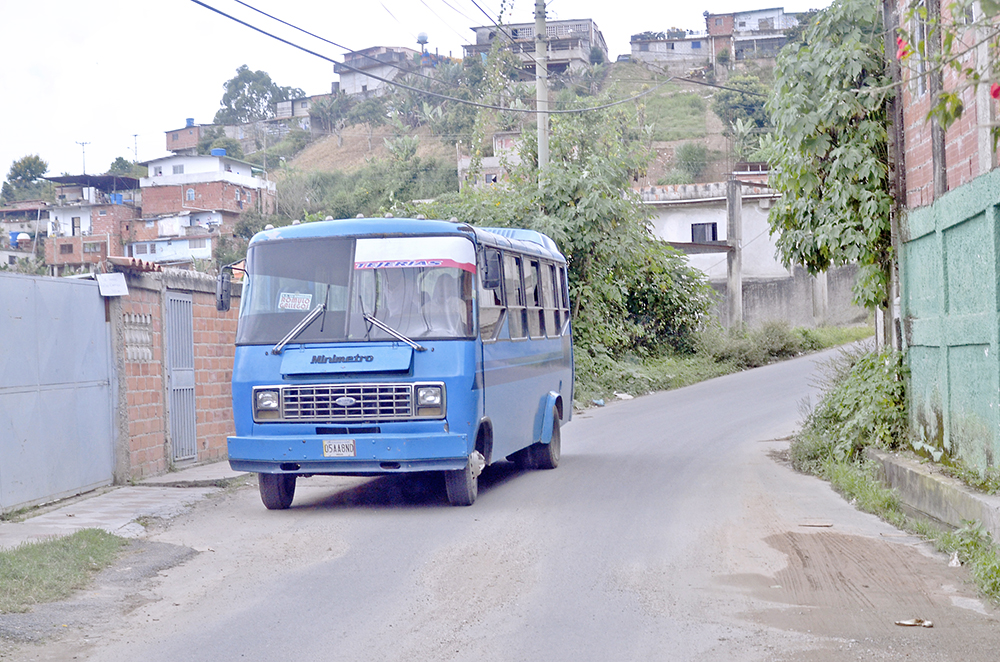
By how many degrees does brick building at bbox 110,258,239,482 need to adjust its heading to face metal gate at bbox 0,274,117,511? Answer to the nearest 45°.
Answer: approximately 90° to its right

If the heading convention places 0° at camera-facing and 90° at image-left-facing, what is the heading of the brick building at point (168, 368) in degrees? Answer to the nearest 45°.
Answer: approximately 315°

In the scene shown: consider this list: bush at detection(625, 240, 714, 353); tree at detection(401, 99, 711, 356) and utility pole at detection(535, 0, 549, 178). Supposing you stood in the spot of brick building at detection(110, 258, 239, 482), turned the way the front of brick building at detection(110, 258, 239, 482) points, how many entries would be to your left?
3

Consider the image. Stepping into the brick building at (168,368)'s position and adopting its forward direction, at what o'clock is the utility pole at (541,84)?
The utility pole is roughly at 9 o'clock from the brick building.

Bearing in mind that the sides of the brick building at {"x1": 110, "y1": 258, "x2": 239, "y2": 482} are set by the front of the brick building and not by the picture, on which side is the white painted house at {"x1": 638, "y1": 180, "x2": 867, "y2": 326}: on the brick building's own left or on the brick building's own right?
on the brick building's own left

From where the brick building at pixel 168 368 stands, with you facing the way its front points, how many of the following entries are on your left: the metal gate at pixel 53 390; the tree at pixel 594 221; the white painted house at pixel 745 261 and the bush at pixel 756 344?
3

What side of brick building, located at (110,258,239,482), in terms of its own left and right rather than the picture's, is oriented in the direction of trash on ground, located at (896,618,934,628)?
front

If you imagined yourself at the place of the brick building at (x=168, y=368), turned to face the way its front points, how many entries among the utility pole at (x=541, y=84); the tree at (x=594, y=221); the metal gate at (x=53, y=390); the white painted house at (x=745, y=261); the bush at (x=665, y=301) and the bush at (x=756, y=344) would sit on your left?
5

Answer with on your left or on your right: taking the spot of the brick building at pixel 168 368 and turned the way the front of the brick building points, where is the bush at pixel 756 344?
on your left

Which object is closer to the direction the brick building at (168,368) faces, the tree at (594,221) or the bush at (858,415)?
the bush

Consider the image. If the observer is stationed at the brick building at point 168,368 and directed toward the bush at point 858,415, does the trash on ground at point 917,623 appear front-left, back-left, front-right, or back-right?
front-right

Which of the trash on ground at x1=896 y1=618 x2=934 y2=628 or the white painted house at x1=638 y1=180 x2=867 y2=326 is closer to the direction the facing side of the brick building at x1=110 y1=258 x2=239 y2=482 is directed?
the trash on ground

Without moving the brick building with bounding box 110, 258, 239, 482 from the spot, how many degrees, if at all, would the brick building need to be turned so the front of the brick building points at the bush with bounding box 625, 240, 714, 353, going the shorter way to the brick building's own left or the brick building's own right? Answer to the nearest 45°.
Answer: approximately 90° to the brick building's own left

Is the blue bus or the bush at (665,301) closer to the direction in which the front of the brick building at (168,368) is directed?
the blue bus

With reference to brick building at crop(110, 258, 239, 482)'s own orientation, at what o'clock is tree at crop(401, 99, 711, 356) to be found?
The tree is roughly at 9 o'clock from the brick building.

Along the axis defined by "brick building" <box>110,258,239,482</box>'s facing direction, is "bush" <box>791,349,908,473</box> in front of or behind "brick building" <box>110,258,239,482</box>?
in front

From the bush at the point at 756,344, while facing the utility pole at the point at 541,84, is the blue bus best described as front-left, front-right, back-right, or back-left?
front-left

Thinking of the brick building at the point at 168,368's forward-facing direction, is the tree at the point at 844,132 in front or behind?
in front
